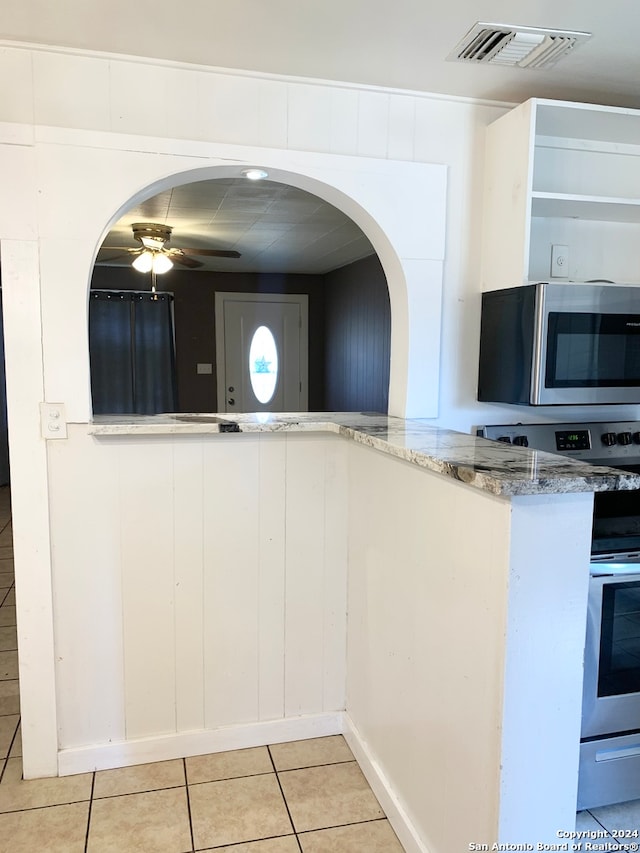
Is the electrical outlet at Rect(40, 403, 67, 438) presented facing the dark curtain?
no

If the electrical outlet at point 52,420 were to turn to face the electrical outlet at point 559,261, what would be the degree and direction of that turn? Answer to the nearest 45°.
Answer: approximately 90° to its left

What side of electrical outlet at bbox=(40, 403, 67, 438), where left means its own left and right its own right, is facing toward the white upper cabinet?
left

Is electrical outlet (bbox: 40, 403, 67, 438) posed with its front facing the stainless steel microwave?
no

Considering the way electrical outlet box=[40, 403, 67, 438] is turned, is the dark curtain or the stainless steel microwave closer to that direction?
the stainless steel microwave

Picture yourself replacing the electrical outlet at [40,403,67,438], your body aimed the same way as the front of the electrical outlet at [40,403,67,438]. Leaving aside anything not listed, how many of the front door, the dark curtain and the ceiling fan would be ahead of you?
0

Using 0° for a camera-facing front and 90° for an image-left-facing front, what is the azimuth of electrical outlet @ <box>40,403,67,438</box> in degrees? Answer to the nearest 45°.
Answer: approximately 0°

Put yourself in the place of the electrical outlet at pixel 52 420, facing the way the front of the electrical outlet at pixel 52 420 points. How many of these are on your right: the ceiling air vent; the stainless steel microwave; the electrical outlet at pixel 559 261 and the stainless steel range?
0

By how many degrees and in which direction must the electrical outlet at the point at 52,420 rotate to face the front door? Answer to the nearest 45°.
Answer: approximately 135° to its left

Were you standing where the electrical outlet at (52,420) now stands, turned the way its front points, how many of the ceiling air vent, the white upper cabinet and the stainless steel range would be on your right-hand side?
0

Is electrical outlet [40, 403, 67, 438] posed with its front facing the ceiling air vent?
no

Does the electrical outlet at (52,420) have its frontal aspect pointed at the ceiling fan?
no
